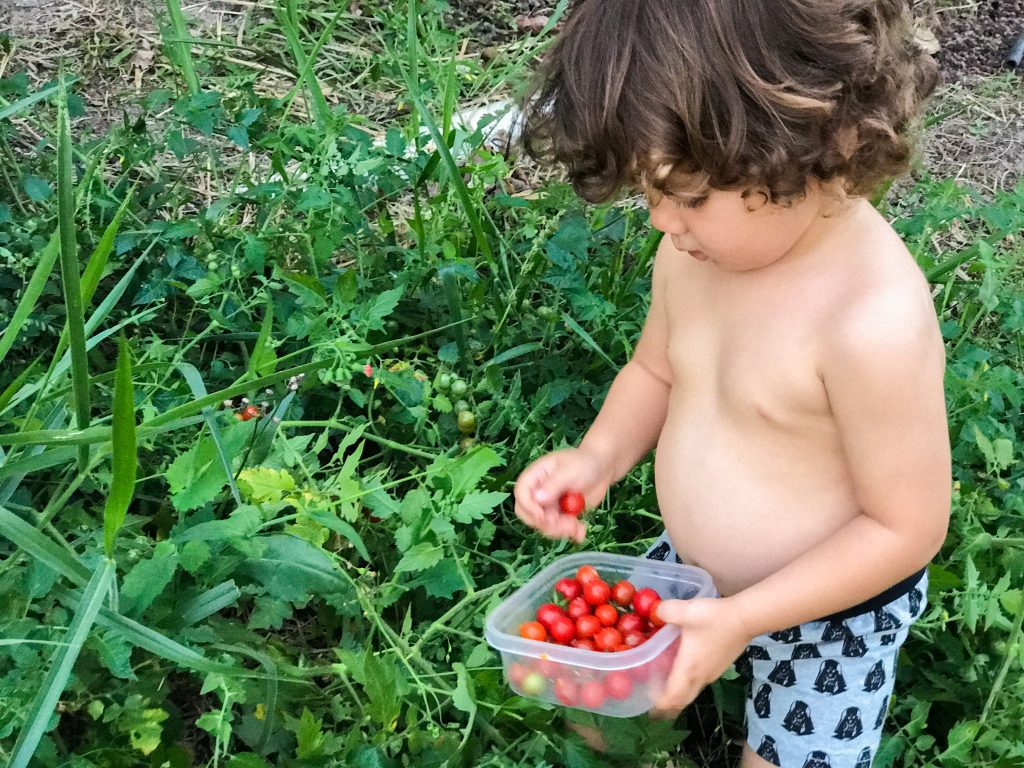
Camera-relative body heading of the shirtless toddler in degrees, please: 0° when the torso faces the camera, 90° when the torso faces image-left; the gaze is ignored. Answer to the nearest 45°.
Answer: approximately 45°
